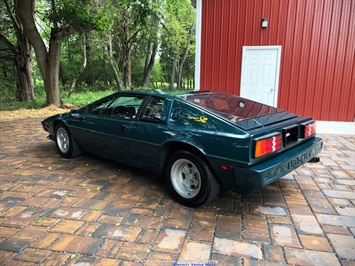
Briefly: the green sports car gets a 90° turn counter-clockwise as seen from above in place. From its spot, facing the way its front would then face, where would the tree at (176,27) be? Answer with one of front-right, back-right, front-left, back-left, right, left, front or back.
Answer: back-right

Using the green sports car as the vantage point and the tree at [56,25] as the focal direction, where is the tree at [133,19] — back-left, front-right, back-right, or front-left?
front-right

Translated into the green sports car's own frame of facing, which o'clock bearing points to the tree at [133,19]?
The tree is roughly at 1 o'clock from the green sports car.

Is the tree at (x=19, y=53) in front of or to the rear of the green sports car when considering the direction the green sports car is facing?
in front

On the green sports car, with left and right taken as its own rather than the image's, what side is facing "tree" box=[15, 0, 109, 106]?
front

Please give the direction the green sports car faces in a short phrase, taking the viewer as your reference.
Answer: facing away from the viewer and to the left of the viewer

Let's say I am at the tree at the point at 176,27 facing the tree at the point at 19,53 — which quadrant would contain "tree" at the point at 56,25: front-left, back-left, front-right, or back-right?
front-left
